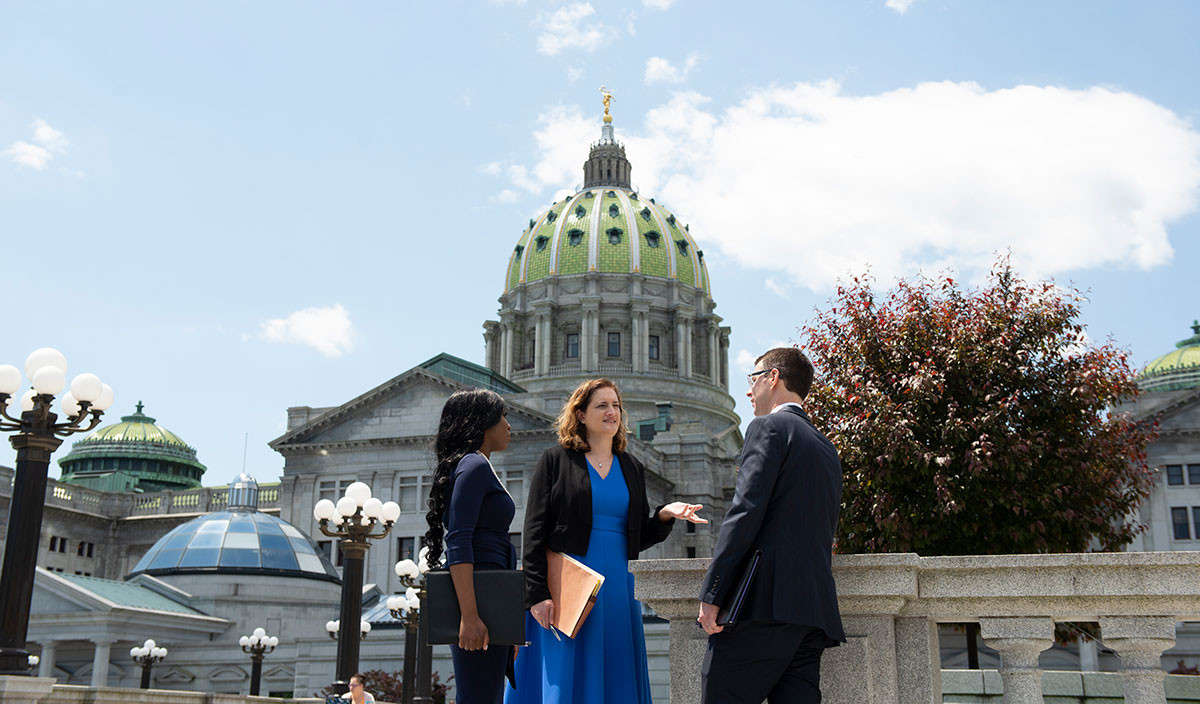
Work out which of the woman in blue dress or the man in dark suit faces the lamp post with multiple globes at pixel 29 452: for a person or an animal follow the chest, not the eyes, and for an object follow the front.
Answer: the man in dark suit

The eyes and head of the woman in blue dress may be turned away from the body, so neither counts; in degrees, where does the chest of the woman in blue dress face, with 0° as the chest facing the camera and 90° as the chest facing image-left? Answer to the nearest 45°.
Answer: approximately 315°

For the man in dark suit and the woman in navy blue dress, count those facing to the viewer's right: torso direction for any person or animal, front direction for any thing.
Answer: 1

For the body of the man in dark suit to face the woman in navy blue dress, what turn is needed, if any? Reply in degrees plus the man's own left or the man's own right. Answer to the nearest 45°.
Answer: approximately 45° to the man's own left

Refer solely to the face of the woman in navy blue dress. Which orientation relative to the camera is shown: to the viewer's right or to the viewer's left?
to the viewer's right

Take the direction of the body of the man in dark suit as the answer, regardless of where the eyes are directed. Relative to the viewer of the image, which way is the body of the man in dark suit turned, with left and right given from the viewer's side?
facing away from the viewer and to the left of the viewer

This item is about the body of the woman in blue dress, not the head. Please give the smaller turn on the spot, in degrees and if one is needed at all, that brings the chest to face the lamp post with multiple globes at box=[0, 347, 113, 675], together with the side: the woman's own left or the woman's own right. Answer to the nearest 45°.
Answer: approximately 180°

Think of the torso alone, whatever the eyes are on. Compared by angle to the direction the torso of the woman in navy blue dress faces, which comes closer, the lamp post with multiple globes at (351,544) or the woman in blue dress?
the woman in blue dress

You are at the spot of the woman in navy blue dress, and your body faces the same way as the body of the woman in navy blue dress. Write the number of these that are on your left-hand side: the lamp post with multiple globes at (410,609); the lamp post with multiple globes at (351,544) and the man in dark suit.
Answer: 2

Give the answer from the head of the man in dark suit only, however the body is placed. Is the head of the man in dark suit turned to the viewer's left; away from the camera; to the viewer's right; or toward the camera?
to the viewer's left

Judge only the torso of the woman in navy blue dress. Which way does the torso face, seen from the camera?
to the viewer's right

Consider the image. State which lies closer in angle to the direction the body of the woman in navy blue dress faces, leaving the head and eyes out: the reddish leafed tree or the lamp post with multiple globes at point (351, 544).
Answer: the reddish leafed tree

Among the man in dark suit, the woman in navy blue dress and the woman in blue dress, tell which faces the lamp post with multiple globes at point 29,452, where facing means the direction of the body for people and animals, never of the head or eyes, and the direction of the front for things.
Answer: the man in dark suit

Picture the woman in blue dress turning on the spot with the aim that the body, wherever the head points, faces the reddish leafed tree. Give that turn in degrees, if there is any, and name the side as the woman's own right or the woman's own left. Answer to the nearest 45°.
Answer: approximately 90° to the woman's own left
